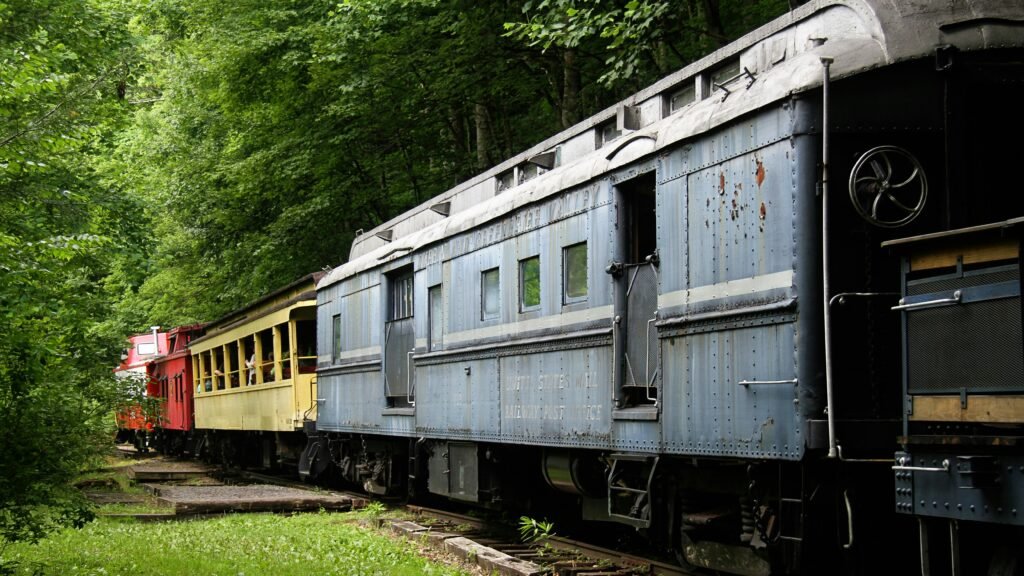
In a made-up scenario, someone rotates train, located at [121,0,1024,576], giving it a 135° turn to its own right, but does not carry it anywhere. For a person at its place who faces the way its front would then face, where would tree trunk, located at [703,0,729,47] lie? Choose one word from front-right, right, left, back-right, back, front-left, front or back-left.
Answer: right

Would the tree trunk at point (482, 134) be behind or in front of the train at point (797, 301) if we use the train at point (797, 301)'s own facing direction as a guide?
behind

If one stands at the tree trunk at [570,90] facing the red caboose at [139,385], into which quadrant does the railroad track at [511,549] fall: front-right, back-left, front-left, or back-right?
back-left

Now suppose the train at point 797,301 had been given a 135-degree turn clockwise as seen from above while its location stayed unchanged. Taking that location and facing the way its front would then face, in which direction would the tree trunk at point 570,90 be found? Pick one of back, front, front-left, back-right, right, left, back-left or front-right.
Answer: right

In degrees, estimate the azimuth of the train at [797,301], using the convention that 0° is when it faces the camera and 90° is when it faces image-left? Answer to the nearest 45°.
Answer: approximately 315°
